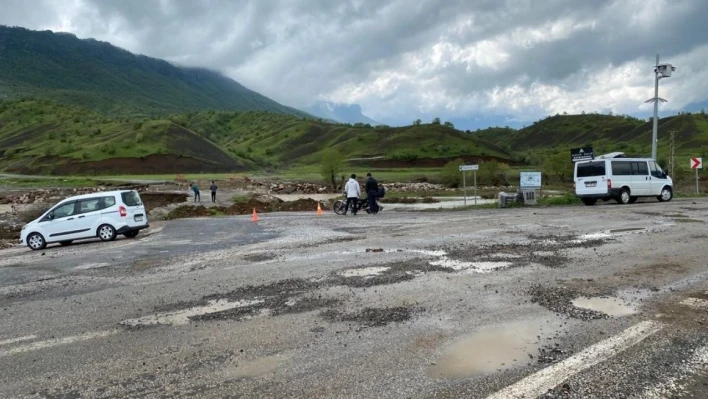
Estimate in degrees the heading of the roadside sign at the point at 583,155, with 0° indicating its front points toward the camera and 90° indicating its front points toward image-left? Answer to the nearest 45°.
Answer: approximately 0°

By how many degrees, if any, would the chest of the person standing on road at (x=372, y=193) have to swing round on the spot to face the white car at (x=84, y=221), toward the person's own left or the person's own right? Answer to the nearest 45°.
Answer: approximately 45° to the person's own left

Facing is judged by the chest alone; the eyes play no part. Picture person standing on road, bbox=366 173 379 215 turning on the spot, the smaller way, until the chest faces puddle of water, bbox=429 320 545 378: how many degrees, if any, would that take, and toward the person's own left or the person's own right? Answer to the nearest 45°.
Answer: approximately 90° to the person's own left

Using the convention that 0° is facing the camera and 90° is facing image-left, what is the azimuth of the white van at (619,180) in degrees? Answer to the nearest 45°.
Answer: approximately 225°

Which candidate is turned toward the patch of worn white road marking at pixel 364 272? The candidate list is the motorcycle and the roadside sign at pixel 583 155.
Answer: the roadside sign

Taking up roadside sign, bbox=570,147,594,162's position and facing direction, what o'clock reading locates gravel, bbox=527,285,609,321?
The gravel is roughly at 12 o'clock from the roadside sign.

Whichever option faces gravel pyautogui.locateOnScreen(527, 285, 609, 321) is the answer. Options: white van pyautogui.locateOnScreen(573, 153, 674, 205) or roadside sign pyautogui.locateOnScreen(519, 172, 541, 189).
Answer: the roadside sign

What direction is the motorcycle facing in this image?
to the viewer's left

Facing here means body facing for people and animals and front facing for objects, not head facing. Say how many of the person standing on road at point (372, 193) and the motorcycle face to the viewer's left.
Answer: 2

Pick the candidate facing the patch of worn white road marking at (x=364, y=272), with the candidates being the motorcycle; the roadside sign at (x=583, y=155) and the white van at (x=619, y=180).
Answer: the roadside sign

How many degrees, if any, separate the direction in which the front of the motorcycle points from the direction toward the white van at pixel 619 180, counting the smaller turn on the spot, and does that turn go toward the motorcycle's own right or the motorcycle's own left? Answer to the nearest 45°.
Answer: approximately 180°

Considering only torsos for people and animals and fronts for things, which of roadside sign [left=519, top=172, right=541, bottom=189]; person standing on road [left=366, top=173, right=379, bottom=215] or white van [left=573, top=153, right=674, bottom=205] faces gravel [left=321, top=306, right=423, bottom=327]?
the roadside sign

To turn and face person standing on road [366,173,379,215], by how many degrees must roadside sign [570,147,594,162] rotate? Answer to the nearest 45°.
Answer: approximately 45° to its right
